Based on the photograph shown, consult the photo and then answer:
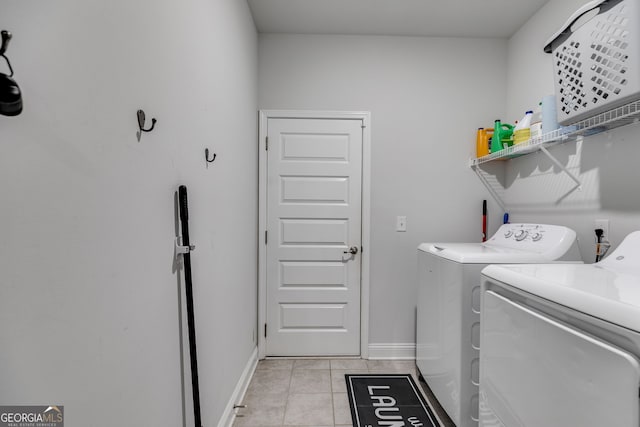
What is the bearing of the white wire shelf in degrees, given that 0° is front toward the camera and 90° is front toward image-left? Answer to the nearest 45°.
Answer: approximately 45°

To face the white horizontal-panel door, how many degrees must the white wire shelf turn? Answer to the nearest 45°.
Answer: approximately 45° to its right

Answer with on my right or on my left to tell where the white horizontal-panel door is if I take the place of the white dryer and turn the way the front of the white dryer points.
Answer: on my right

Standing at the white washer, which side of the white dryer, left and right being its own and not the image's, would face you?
right

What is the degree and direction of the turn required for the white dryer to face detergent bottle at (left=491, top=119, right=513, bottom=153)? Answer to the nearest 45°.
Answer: approximately 135° to its right

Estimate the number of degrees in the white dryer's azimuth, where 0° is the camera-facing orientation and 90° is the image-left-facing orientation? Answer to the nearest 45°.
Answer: approximately 45°

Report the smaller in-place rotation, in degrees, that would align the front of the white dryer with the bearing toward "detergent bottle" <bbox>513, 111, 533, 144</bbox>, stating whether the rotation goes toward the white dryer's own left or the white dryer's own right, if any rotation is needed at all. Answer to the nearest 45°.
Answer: approximately 135° to the white dryer's own right

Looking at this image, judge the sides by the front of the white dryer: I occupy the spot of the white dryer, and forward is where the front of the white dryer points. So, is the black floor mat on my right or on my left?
on my right

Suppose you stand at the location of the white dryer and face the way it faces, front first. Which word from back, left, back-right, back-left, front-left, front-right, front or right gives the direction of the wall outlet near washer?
back-right
